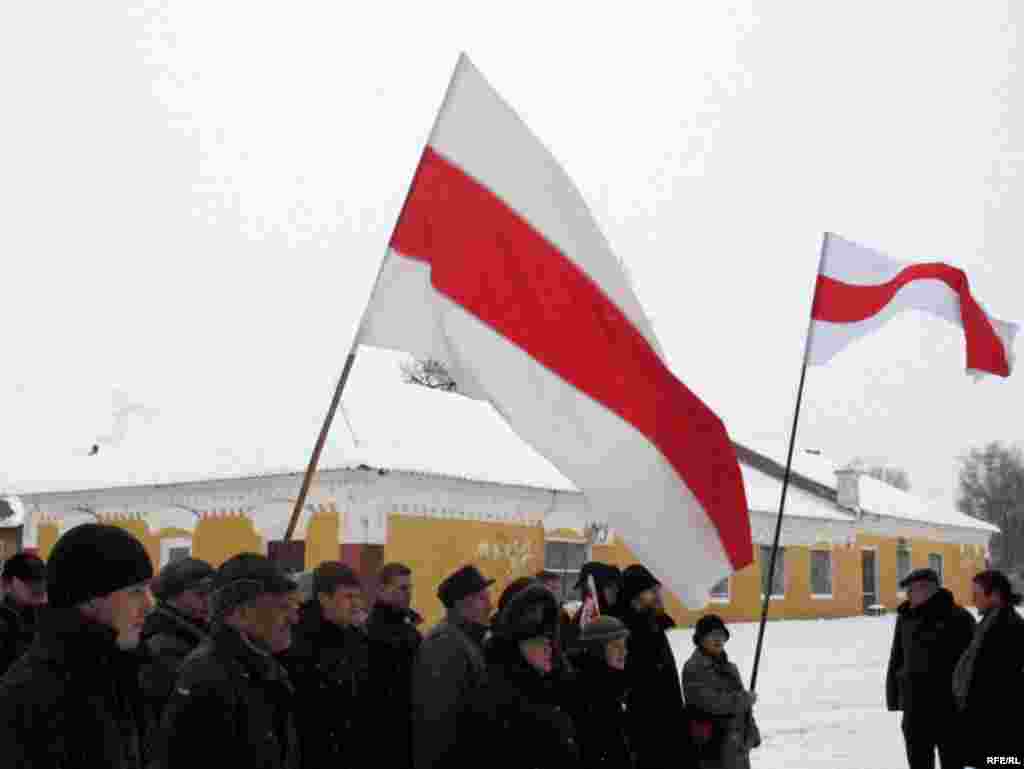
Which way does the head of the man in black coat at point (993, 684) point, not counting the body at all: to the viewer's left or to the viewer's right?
to the viewer's left

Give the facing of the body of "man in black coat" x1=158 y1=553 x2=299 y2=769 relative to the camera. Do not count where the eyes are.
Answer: to the viewer's right

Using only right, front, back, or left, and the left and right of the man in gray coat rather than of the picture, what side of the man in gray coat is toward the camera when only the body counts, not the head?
right

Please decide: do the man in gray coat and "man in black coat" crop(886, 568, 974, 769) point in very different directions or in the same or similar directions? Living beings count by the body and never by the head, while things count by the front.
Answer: very different directions

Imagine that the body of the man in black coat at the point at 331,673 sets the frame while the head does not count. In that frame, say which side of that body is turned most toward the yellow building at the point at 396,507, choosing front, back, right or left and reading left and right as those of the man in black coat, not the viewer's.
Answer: left

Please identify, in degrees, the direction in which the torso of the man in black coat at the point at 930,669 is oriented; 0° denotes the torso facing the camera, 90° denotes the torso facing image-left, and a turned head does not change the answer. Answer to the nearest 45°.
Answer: approximately 45°

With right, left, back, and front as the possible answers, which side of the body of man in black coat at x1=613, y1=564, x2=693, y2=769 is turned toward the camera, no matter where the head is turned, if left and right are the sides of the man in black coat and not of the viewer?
right

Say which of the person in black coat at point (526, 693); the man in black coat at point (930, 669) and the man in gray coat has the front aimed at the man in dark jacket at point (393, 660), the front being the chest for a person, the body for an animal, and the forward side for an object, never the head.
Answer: the man in black coat

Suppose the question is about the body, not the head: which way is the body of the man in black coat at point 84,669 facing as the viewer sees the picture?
to the viewer's right

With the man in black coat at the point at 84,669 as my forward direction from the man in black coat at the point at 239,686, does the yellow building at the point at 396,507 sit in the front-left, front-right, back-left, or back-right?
back-right

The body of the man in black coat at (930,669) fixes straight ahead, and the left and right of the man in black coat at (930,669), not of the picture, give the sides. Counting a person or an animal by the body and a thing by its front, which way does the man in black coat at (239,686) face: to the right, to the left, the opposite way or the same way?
the opposite way
